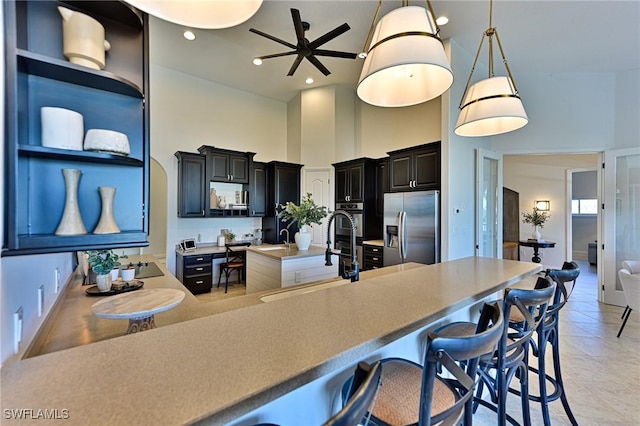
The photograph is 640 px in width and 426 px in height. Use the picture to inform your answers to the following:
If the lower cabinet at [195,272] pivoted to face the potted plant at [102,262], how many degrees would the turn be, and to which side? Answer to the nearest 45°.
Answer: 0° — it already faces it

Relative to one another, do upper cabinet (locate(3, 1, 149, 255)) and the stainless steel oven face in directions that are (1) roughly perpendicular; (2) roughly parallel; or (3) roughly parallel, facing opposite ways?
roughly perpendicular

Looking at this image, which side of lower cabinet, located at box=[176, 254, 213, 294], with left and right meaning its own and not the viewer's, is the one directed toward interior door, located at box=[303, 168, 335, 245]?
left

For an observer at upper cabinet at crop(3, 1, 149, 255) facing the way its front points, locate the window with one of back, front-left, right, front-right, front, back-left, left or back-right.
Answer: front-left

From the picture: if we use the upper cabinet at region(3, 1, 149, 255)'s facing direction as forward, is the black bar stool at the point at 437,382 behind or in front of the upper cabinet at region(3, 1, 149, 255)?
in front

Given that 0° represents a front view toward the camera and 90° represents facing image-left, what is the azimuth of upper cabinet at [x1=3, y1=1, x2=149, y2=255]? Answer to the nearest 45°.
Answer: approximately 315°

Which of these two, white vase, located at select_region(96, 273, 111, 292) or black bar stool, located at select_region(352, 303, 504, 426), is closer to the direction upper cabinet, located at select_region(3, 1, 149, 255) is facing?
the black bar stool

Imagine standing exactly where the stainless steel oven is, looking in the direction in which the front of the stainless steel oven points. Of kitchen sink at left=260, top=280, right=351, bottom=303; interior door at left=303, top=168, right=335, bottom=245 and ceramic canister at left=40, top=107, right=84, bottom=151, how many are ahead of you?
2

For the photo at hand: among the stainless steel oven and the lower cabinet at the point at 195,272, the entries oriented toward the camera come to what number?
2

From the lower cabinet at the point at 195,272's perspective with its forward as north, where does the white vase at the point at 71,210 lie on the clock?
The white vase is roughly at 12 o'clock from the lower cabinet.

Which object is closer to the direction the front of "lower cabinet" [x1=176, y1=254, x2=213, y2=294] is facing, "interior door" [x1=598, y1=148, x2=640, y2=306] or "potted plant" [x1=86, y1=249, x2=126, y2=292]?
the potted plant

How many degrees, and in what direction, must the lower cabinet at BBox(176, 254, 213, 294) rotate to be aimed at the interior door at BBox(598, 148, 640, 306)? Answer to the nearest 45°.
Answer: approximately 45° to its left

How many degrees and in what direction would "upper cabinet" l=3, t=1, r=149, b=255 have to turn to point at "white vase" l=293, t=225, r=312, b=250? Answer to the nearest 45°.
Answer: approximately 90° to its left

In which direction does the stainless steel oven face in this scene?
toward the camera

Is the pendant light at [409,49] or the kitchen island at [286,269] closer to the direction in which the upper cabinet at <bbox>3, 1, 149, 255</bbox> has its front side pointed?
the pendant light
